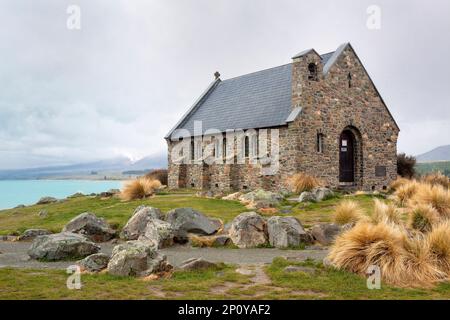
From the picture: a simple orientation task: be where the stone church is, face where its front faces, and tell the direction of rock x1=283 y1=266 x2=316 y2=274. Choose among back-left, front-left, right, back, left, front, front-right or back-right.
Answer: front-right

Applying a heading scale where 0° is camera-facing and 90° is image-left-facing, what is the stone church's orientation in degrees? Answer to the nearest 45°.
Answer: approximately 315°

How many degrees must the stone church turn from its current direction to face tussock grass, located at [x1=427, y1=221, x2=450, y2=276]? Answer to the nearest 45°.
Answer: approximately 45° to its right

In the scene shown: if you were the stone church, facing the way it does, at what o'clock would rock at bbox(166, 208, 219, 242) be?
The rock is roughly at 2 o'clock from the stone church.

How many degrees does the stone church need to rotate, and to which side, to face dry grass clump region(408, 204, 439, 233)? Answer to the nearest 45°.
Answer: approximately 45° to its right

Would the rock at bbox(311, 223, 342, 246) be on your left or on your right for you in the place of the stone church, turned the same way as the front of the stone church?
on your right

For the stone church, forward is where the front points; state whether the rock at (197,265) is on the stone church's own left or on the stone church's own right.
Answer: on the stone church's own right

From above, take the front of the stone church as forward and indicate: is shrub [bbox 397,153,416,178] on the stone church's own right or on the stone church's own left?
on the stone church's own left

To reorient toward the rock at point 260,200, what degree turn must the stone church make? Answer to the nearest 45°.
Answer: approximately 45° to its right

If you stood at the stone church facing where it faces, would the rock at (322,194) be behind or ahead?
ahead
